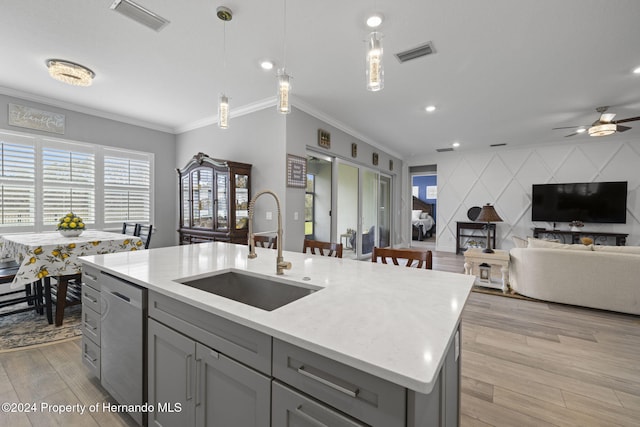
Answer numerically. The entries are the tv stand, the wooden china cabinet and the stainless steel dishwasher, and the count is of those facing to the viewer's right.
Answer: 0

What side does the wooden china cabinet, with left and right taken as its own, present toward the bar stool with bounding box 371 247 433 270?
left

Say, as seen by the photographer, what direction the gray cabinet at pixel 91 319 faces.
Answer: facing the viewer and to the left of the viewer

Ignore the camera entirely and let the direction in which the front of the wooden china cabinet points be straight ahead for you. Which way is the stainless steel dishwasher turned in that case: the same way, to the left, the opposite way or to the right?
the same way

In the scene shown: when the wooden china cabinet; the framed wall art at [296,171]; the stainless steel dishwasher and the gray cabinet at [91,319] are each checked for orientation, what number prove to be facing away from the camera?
0

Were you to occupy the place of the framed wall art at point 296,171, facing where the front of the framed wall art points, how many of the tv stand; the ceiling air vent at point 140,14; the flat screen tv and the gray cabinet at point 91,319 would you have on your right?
2

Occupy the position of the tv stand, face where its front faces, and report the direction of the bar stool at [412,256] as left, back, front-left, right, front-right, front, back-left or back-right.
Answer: front

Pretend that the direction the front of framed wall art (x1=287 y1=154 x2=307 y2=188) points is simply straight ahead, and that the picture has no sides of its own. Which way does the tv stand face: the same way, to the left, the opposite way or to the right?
to the right

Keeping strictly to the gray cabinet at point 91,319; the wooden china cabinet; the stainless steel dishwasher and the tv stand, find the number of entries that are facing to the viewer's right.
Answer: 0

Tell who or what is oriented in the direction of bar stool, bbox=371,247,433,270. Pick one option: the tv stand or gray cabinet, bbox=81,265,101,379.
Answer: the tv stand

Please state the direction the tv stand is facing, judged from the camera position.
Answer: facing the viewer

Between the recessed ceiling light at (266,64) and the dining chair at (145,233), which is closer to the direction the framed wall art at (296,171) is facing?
the recessed ceiling light

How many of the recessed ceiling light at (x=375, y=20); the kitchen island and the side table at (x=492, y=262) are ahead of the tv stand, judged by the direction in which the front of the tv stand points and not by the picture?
3

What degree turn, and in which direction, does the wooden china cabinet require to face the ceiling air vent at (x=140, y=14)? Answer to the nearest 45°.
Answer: approximately 45° to its left

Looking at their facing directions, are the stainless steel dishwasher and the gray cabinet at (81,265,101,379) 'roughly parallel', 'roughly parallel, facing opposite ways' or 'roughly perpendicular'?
roughly parallel

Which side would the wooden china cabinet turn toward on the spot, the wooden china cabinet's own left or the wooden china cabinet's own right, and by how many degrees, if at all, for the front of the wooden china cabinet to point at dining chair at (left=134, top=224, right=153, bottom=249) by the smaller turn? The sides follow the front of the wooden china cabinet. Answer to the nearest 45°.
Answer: approximately 45° to the wooden china cabinet's own right

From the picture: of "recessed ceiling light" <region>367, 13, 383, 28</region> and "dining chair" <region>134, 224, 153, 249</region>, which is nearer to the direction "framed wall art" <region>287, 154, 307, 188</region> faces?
the recessed ceiling light
